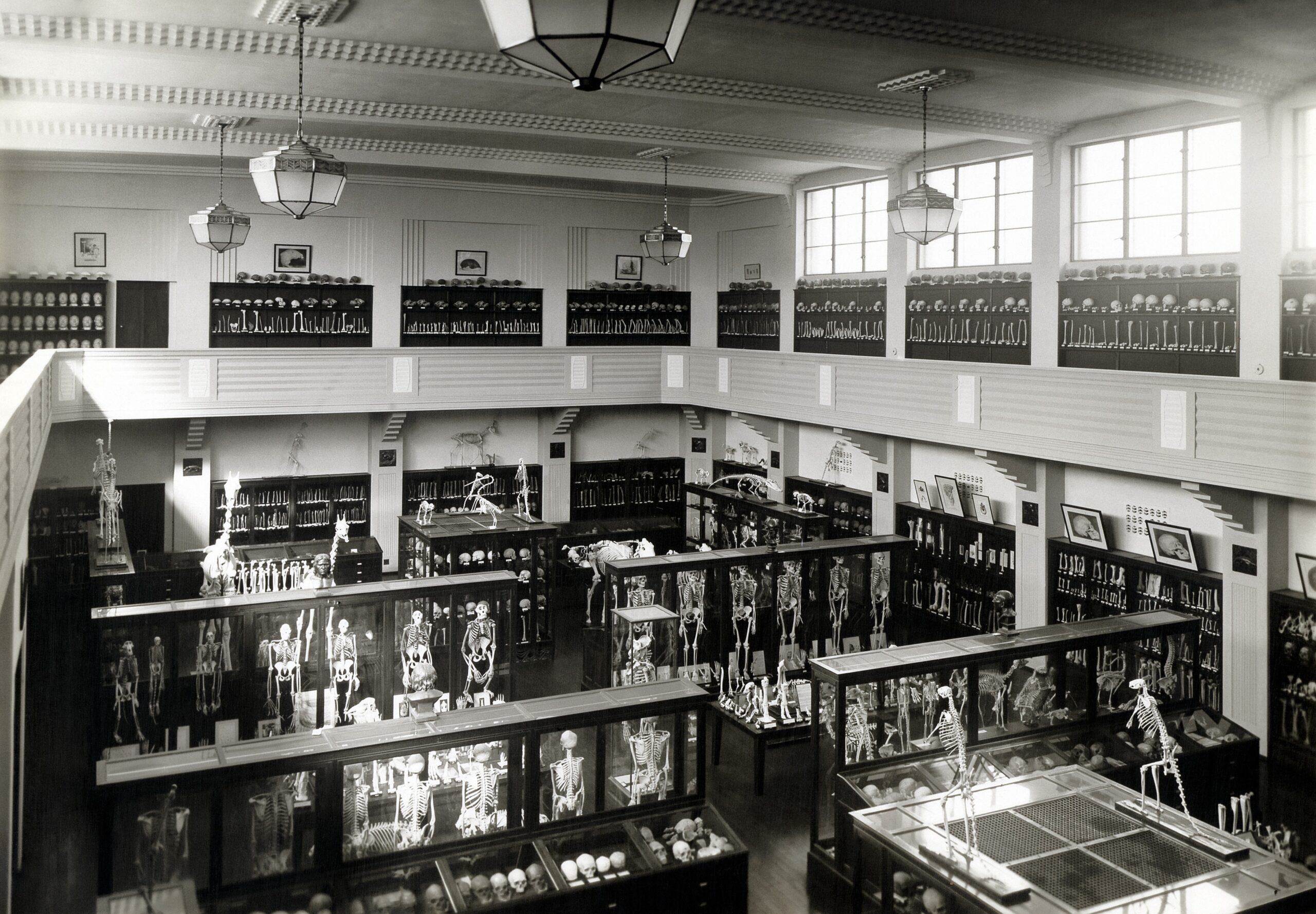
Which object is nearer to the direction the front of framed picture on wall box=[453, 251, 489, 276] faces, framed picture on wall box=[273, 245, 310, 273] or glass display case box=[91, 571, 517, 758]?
the glass display case

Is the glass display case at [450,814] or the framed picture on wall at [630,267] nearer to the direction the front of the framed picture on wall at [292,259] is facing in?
the glass display case

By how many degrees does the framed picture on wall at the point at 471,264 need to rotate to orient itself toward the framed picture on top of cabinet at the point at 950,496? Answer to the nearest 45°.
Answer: approximately 45° to its left

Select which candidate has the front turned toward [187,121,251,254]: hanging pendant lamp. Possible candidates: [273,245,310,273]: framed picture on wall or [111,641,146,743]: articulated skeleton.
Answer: the framed picture on wall

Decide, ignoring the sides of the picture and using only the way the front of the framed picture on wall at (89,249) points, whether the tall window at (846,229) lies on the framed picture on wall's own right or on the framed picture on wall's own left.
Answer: on the framed picture on wall's own left

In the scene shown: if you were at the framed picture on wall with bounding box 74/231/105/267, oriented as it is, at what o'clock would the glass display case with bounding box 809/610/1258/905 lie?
The glass display case is roughly at 11 o'clock from the framed picture on wall.

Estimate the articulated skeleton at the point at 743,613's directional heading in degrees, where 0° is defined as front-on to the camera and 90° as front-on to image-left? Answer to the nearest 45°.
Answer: approximately 0°
